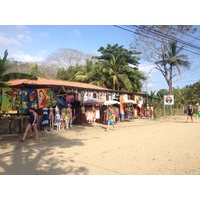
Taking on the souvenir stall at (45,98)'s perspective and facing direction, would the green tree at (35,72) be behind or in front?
behind

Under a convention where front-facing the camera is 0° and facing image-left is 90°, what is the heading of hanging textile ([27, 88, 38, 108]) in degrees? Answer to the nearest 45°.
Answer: approximately 0°

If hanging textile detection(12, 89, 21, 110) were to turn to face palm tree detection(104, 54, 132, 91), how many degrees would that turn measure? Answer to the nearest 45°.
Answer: approximately 135° to its left

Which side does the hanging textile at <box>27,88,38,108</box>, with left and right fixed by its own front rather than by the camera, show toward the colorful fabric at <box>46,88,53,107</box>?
left

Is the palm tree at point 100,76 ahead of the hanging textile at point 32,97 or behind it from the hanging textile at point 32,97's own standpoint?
behind
